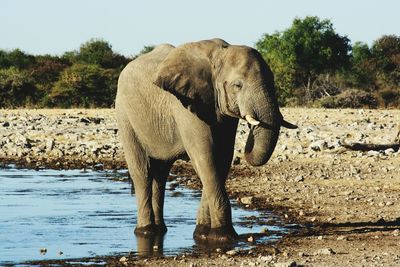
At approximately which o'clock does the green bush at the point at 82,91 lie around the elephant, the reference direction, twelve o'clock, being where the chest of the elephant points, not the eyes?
The green bush is roughly at 7 o'clock from the elephant.

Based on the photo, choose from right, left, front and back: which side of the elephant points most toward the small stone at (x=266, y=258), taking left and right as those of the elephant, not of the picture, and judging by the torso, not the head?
front

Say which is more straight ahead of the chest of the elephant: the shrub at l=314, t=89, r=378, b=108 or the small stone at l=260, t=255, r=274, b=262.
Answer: the small stone

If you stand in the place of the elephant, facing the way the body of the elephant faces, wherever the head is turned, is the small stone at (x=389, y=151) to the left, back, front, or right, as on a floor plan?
left

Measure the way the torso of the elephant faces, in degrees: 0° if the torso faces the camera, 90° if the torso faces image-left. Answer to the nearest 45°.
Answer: approximately 315°
